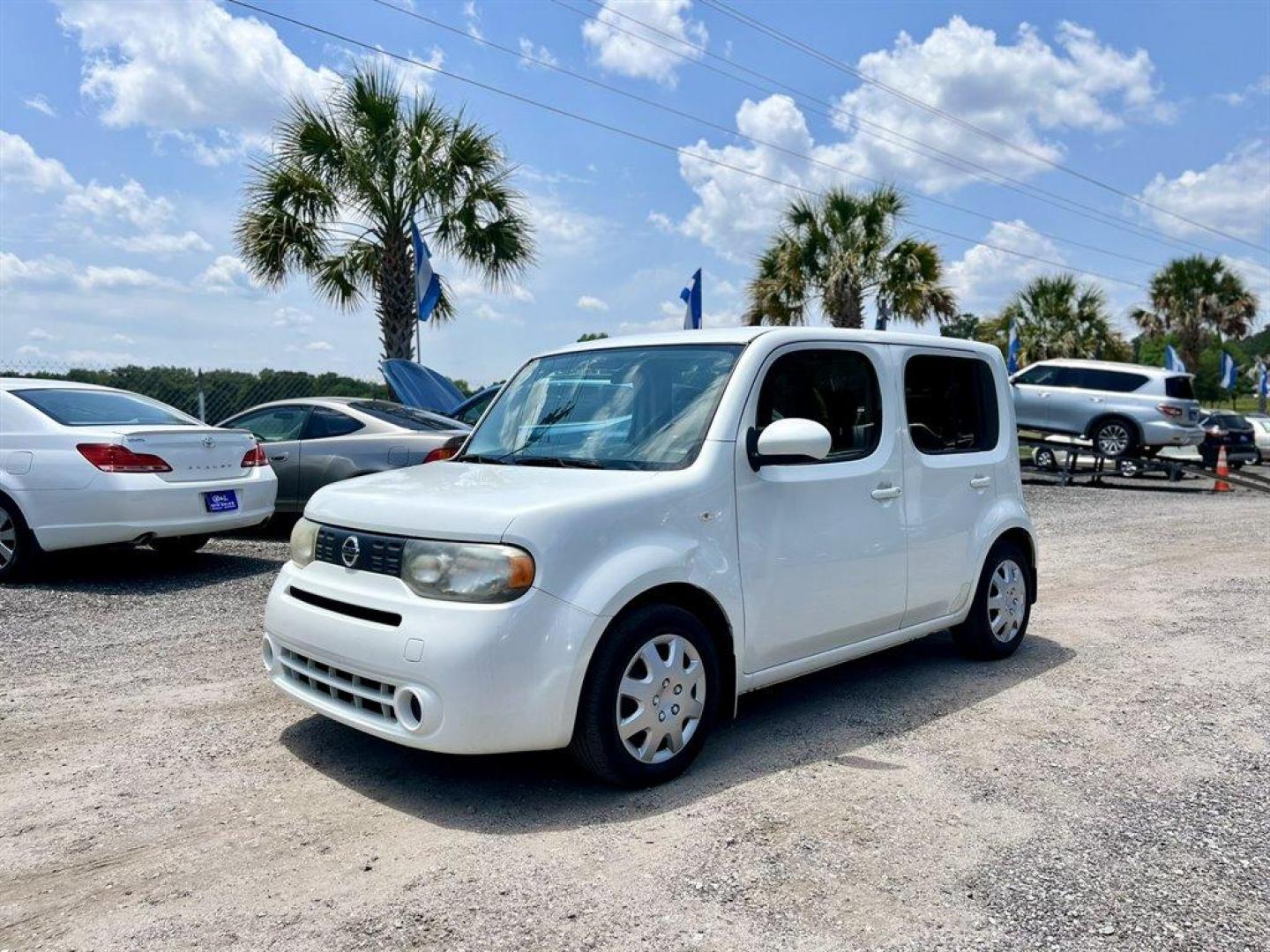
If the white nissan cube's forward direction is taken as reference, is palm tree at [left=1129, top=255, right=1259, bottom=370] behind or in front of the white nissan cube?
behind

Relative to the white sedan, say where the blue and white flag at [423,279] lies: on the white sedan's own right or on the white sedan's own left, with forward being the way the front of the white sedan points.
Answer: on the white sedan's own right

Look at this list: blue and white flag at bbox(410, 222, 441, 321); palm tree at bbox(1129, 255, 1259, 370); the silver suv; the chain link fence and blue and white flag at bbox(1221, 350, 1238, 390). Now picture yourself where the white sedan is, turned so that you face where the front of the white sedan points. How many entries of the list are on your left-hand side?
0

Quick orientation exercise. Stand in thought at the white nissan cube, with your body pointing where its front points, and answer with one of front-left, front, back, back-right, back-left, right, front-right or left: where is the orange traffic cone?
back

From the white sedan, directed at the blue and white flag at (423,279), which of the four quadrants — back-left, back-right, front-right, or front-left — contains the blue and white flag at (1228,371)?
front-right

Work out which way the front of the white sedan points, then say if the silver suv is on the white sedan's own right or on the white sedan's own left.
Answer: on the white sedan's own right

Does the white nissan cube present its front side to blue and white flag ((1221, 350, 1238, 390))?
no

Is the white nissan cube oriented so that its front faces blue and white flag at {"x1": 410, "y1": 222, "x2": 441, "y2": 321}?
no

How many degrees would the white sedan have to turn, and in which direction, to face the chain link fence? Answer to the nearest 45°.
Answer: approximately 45° to its right

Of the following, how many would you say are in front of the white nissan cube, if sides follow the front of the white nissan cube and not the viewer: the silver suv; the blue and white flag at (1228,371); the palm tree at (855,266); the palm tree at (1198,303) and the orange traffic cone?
0

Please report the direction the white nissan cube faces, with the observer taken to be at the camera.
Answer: facing the viewer and to the left of the viewer

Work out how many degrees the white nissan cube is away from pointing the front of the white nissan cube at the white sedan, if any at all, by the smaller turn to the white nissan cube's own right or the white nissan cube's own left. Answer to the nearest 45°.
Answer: approximately 90° to the white nissan cube's own right

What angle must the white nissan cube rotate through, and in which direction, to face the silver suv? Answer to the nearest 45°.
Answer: approximately 180°

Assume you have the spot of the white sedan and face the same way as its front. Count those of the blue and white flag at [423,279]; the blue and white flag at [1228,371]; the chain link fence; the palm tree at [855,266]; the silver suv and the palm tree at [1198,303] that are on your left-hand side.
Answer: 0

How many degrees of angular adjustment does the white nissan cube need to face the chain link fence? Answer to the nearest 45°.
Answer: approximately 90° to its right

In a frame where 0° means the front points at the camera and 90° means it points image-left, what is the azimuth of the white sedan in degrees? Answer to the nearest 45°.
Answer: approximately 135°

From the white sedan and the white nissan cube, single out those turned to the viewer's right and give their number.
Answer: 0
